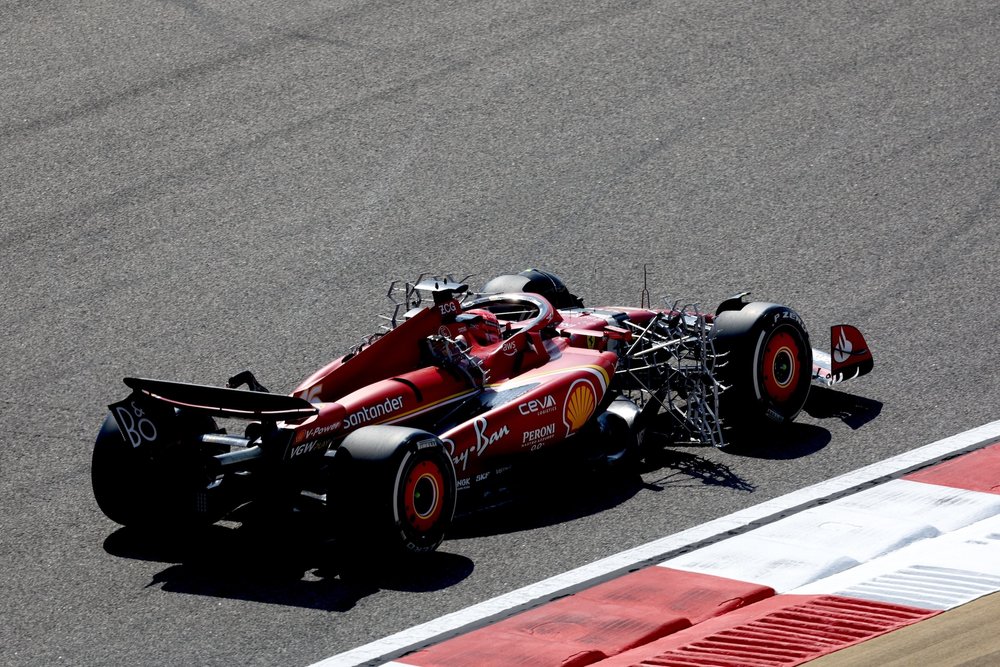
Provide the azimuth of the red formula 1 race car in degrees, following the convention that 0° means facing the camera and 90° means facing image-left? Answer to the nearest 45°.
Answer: approximately 225°
